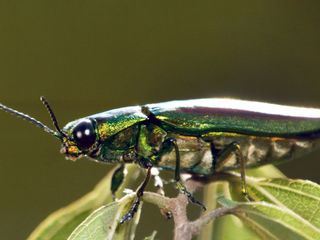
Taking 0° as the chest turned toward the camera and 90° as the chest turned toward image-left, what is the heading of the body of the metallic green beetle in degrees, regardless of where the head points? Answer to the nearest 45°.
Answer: approximately 90°
